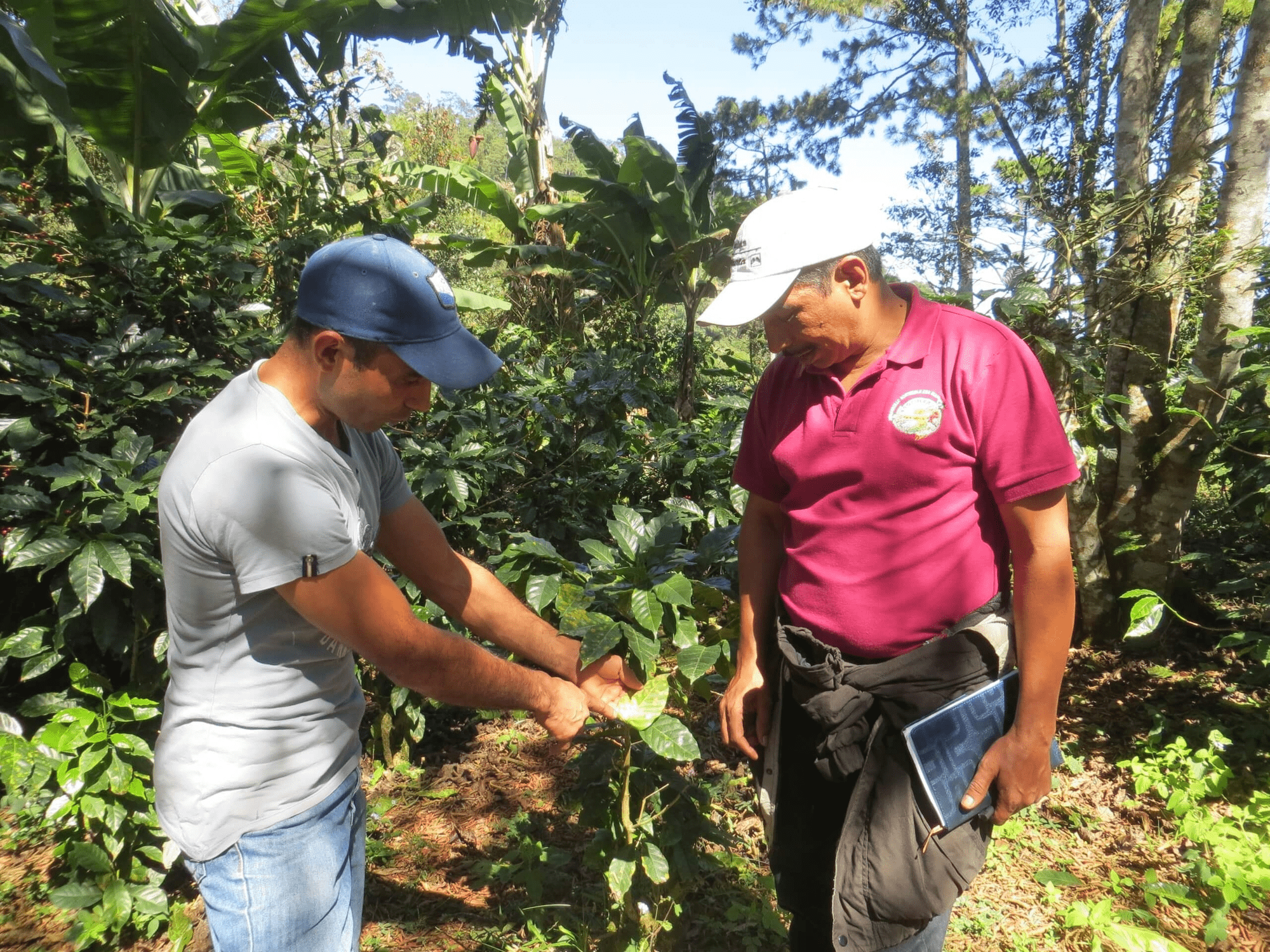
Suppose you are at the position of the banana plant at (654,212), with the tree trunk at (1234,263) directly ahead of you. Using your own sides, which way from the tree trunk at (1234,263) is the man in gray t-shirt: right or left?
right

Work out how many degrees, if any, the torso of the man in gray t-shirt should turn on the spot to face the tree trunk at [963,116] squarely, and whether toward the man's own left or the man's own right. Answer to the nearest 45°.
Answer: approximately 45° to the man's own left

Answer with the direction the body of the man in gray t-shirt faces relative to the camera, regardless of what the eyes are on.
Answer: to the viewer's right

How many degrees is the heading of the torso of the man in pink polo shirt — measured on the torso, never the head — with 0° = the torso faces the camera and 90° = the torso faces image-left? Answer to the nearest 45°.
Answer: approximately 45°

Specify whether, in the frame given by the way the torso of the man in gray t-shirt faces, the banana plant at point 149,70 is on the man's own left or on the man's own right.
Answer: on the man's own left

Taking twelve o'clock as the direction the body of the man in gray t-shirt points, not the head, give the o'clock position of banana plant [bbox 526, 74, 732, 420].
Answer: The banana plant is roughly at 10 o'clock from the man in gray t-shirt.

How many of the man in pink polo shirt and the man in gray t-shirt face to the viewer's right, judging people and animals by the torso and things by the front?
1

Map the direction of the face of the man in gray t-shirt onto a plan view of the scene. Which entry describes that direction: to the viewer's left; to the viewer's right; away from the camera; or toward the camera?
to the viewer's right

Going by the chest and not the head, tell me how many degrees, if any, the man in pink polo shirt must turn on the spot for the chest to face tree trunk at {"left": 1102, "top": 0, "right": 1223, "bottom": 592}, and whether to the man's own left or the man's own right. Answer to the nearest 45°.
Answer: approximately 180°

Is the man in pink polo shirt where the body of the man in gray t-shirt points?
yes

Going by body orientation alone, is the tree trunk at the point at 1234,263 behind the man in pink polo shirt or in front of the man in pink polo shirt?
behind
